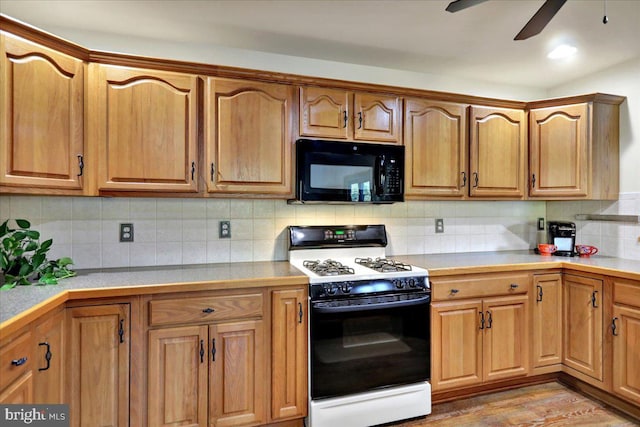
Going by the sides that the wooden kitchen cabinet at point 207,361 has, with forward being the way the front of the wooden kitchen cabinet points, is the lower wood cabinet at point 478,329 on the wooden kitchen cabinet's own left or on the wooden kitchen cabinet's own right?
on the wooden kitchen cabinet's own left

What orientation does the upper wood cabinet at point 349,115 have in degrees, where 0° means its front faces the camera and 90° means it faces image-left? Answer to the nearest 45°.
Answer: approximately 0°

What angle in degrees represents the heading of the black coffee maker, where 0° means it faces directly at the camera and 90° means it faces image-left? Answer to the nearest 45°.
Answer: approximately 0°

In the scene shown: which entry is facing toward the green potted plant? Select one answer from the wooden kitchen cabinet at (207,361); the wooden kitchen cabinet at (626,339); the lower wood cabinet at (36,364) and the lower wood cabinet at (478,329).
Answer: the wooden kitchen cabinet at (626,339)

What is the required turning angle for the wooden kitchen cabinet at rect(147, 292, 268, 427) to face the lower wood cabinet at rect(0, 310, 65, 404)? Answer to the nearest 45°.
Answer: approximately 90° to its right

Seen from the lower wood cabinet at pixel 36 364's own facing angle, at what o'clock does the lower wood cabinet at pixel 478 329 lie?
the lower wood cabinet at pixel 478 329 is roughly at 11 o'clock from the lower wood cabinet at pixel 36 364.

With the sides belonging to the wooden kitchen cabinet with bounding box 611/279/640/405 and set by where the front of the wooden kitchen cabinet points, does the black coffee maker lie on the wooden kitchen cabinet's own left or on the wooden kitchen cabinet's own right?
on the wooden kitchen cabinet's own right

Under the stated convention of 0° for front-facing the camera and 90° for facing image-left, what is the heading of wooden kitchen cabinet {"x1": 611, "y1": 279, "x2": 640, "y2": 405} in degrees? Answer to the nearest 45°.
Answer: approximately 45°
